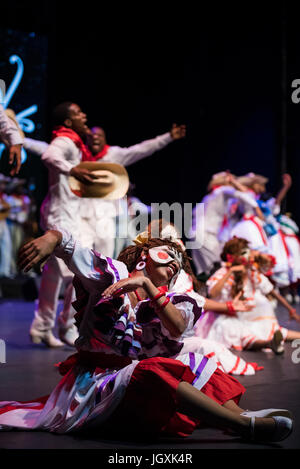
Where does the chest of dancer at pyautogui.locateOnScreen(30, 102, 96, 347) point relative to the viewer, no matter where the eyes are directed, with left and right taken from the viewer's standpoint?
facing to the right of the viewer

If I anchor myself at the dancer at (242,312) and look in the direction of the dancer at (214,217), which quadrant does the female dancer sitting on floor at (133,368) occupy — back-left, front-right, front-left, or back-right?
back-left

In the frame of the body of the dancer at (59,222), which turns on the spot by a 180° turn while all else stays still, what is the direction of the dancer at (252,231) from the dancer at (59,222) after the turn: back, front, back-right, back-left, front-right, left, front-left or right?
back-right

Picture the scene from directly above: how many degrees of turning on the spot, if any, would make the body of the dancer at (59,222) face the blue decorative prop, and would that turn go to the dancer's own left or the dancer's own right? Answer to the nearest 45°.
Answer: approximately 90° to the dancer's own left

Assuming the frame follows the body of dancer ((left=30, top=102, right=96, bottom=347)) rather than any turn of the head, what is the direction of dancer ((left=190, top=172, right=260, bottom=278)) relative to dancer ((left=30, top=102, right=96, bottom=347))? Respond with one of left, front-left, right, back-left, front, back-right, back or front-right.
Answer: front-left

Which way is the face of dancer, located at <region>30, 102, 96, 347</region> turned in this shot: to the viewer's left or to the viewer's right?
to the viewer's right
